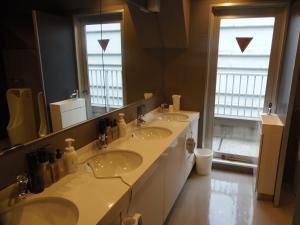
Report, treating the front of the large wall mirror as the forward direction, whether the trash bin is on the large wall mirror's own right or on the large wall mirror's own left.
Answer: on the large wall mirror's own left

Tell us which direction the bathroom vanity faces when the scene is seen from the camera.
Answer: facing the viewer and to the right of the viewer

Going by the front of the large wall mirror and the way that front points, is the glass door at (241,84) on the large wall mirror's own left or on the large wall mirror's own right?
on the large wall mirror's own left

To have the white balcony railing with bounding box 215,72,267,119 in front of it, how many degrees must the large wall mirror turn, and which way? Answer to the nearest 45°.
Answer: approximately 90° to its left

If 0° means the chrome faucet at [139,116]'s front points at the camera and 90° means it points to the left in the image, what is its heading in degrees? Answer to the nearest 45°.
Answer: approximately 270°

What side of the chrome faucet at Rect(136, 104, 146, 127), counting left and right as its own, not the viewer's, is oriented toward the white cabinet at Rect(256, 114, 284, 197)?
front

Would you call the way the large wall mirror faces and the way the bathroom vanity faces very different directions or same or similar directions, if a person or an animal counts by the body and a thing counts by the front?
same or similar directions

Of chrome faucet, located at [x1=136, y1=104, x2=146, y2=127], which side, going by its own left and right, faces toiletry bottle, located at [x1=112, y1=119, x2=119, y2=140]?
right

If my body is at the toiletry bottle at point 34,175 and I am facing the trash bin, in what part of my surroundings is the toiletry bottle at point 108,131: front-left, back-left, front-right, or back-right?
front-left

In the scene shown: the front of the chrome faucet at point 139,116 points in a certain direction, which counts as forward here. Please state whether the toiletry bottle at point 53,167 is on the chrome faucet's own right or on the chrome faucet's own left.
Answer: on the chrome faucet's own right

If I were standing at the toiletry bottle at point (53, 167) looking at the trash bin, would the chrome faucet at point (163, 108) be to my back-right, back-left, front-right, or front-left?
front-left

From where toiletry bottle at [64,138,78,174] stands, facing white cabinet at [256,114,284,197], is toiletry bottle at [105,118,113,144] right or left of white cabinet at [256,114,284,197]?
left

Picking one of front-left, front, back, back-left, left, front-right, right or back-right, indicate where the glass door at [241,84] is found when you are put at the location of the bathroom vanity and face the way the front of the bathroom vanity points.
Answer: left

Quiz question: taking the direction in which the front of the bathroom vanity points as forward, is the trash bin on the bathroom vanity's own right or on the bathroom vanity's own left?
on the bathroom vanity's own left
